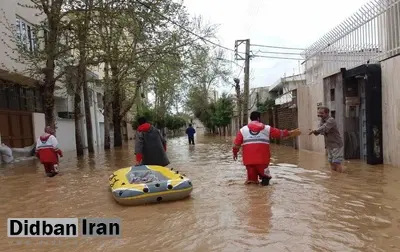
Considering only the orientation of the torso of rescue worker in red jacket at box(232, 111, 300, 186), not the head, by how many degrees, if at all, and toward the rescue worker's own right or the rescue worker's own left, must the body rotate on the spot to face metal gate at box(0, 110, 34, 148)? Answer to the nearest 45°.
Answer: approximately 45° to the rescue worker's own left

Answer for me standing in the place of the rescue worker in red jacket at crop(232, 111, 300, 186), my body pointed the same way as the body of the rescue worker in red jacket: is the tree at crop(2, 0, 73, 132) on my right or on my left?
on my left

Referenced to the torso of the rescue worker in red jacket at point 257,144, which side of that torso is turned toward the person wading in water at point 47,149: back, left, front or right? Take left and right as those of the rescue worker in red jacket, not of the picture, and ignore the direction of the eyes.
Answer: left

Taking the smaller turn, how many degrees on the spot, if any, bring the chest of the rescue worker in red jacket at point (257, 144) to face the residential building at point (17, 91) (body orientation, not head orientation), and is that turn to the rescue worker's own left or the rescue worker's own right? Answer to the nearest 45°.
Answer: approximately 45° to the rescue worker's own left

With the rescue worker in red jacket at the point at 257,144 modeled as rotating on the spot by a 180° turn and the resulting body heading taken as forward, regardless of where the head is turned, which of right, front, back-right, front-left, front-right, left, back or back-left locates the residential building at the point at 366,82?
back-left

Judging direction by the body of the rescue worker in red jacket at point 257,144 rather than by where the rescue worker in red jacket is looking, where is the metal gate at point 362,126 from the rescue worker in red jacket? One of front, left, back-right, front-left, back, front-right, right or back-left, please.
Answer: front-right

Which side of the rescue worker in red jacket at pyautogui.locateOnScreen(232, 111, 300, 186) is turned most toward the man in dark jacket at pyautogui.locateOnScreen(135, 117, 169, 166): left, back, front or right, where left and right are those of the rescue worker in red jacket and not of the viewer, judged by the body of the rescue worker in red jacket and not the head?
left

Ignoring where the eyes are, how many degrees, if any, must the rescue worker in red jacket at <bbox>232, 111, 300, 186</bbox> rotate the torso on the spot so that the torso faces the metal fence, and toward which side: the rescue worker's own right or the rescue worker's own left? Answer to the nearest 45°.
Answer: approximately 45° to the rescue worker's own right

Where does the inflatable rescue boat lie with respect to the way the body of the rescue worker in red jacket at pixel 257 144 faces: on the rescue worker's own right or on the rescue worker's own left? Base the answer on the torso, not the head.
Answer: on the rescue worker's own left

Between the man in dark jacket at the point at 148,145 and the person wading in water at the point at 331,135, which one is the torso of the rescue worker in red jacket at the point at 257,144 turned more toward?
the person wading in water

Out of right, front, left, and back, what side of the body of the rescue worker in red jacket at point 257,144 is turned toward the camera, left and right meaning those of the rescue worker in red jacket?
back
